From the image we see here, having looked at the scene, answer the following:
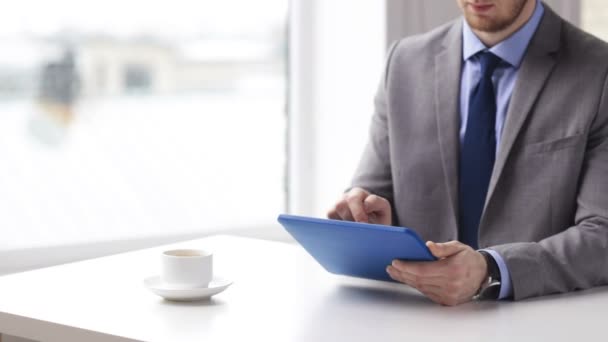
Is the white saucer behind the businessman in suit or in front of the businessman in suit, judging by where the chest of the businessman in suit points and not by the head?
in front

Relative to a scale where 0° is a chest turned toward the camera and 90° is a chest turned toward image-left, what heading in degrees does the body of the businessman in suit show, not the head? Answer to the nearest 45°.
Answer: approximately 45°

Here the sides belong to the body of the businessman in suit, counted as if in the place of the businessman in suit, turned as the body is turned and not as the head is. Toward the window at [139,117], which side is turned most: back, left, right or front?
right

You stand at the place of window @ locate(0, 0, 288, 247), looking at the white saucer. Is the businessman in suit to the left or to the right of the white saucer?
left

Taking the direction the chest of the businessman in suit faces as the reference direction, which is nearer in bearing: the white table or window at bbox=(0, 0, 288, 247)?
the white table

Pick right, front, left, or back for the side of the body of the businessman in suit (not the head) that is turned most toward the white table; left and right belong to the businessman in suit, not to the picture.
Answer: front

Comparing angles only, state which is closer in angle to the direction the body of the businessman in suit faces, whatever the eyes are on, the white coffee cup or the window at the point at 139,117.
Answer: the white coffee cup

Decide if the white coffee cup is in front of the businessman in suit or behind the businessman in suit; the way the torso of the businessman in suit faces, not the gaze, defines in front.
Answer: in front
